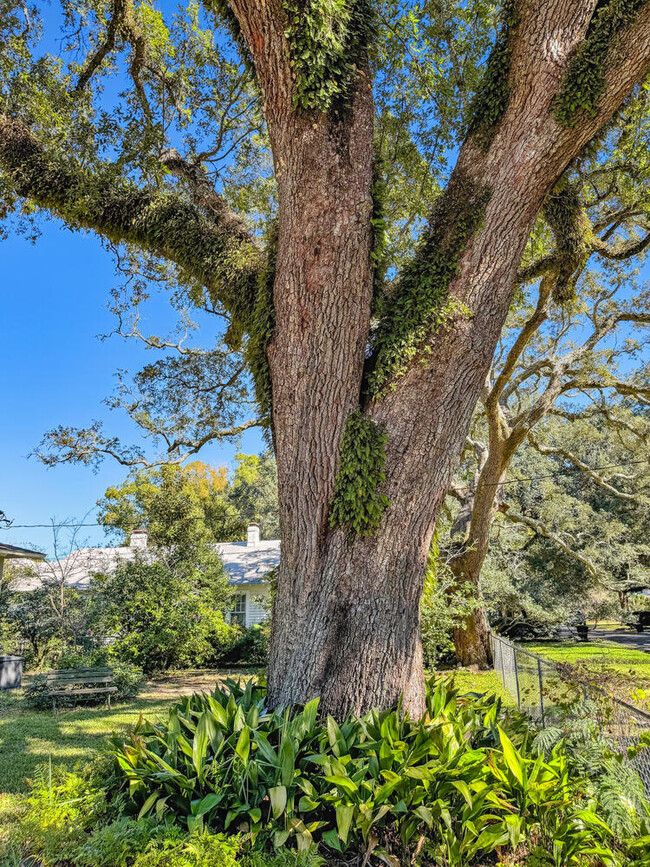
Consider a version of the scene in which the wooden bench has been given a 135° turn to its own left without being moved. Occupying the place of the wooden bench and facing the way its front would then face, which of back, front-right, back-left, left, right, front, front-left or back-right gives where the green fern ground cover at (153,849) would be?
back-right

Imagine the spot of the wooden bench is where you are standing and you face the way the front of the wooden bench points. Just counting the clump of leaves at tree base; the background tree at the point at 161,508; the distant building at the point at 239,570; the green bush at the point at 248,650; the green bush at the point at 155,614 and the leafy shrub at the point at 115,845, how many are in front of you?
2

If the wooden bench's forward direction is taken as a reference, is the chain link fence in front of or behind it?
in front

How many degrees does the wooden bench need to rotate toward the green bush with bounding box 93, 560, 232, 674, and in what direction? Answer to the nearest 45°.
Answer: approximately 135° to its left

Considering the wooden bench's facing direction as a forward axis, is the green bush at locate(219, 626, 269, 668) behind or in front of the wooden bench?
behind

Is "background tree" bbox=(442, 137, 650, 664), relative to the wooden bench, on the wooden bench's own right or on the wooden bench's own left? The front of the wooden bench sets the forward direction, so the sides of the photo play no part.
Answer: on the wooden bench's own left

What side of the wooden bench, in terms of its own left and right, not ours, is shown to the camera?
front

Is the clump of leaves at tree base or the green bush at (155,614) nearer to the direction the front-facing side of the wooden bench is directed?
the clump of leaves at tree base

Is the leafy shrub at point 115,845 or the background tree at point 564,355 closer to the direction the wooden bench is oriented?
the leafy shrub

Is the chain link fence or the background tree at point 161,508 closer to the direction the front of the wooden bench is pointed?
the chain link fence

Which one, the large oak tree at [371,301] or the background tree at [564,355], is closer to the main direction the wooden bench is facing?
the large oak tree

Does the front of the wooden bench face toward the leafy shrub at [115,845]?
yes

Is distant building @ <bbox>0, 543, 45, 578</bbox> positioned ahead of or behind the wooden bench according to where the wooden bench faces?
behind
